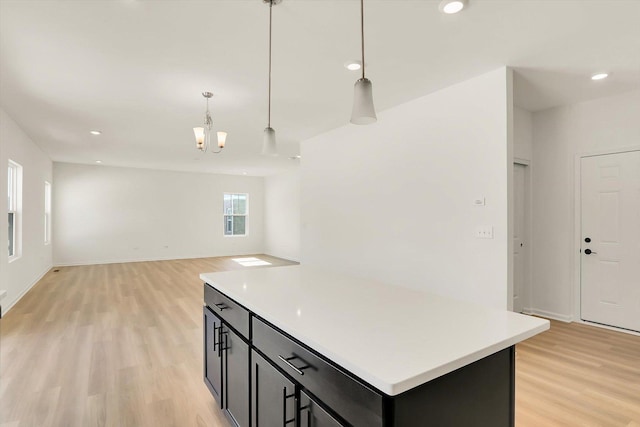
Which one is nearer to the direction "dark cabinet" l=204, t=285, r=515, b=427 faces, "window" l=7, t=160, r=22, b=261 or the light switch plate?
the window

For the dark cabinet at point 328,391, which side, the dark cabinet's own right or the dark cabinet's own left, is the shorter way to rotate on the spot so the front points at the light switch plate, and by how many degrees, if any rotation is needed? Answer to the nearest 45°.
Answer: approximately 180°

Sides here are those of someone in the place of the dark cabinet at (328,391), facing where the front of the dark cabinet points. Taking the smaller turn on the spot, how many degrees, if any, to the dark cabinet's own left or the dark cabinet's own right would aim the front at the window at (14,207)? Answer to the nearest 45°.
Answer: approximately 90° to the dark cabinet's own right

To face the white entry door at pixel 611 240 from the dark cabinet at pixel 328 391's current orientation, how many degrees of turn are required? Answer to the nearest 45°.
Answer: approximately 180°

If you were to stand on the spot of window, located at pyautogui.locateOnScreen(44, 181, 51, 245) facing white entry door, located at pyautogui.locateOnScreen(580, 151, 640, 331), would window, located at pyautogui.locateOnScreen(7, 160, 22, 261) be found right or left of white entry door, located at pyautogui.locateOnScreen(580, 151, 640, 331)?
right

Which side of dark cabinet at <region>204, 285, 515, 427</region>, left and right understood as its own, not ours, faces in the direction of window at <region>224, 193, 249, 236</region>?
right

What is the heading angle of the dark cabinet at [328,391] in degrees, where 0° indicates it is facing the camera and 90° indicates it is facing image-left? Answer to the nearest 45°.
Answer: approximately 45°

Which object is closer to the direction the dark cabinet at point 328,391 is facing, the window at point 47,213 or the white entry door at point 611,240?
the window

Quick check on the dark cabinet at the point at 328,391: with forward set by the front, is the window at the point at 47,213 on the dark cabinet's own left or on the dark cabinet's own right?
on the dark cabinet's own right
